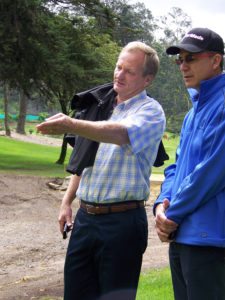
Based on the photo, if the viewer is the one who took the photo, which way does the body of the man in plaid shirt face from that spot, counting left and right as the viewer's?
facing the viewer and to the left of the viewer

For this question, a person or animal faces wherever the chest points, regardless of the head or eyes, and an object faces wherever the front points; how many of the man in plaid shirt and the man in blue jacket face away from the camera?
0

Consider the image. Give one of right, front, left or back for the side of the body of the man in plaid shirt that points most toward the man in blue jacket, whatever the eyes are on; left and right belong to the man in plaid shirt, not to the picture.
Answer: left

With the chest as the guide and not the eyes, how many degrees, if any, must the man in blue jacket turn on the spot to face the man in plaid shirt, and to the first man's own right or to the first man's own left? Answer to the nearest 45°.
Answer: approximately 90° to the first man's own right
